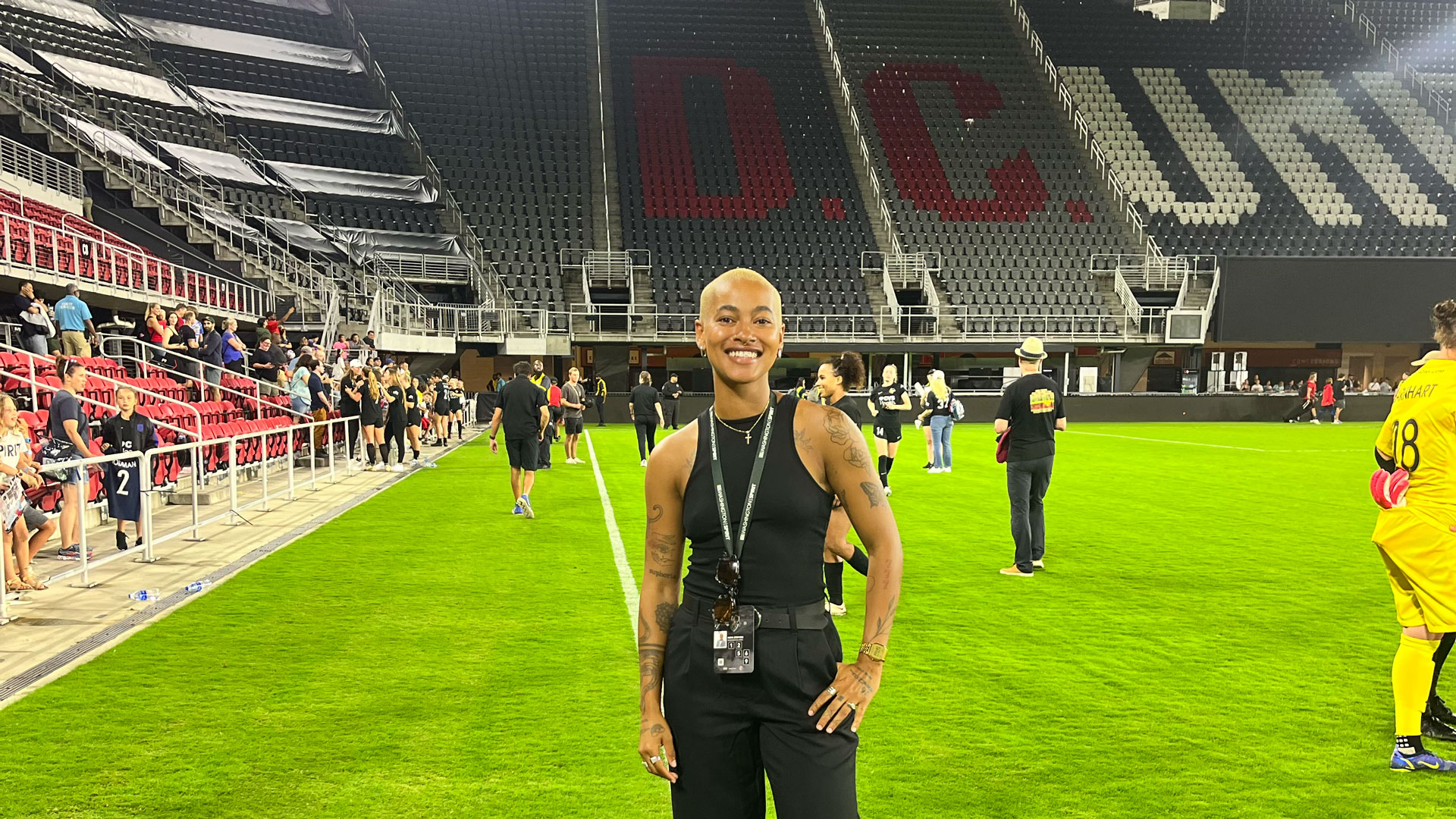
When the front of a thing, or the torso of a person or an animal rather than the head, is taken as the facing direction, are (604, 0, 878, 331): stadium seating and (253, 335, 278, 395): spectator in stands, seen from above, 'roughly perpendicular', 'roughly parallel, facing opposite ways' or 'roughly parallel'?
roughly perpendicular

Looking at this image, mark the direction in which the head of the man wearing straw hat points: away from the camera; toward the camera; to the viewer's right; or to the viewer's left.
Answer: away from the camera

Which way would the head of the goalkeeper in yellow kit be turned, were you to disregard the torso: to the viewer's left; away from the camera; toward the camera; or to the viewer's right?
away from the camera

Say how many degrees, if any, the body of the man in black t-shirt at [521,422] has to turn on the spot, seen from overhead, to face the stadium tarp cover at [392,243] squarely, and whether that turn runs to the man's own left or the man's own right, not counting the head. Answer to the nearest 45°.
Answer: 0° — they already face it

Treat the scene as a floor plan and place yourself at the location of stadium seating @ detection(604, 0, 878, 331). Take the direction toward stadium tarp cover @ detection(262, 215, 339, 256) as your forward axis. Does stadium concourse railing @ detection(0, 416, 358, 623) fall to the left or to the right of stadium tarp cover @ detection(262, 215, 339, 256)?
left

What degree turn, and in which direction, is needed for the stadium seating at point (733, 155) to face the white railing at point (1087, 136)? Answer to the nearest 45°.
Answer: approximately 90° to its left

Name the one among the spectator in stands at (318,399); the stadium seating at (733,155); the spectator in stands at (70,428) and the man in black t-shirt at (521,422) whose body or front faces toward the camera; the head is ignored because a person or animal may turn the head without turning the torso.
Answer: the stadium seating

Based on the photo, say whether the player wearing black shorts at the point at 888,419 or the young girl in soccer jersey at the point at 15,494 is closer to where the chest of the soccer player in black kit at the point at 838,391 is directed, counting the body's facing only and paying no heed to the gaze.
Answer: the young girl in soccer jersey

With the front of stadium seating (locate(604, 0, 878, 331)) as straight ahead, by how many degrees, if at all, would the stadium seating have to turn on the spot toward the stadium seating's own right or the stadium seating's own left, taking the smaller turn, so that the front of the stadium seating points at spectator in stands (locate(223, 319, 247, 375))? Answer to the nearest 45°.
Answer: approximately 45° to the stadium seating's own right

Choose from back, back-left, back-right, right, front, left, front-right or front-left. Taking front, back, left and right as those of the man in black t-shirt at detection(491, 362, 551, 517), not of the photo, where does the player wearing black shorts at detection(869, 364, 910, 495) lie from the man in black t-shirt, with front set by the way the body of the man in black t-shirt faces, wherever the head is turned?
right
